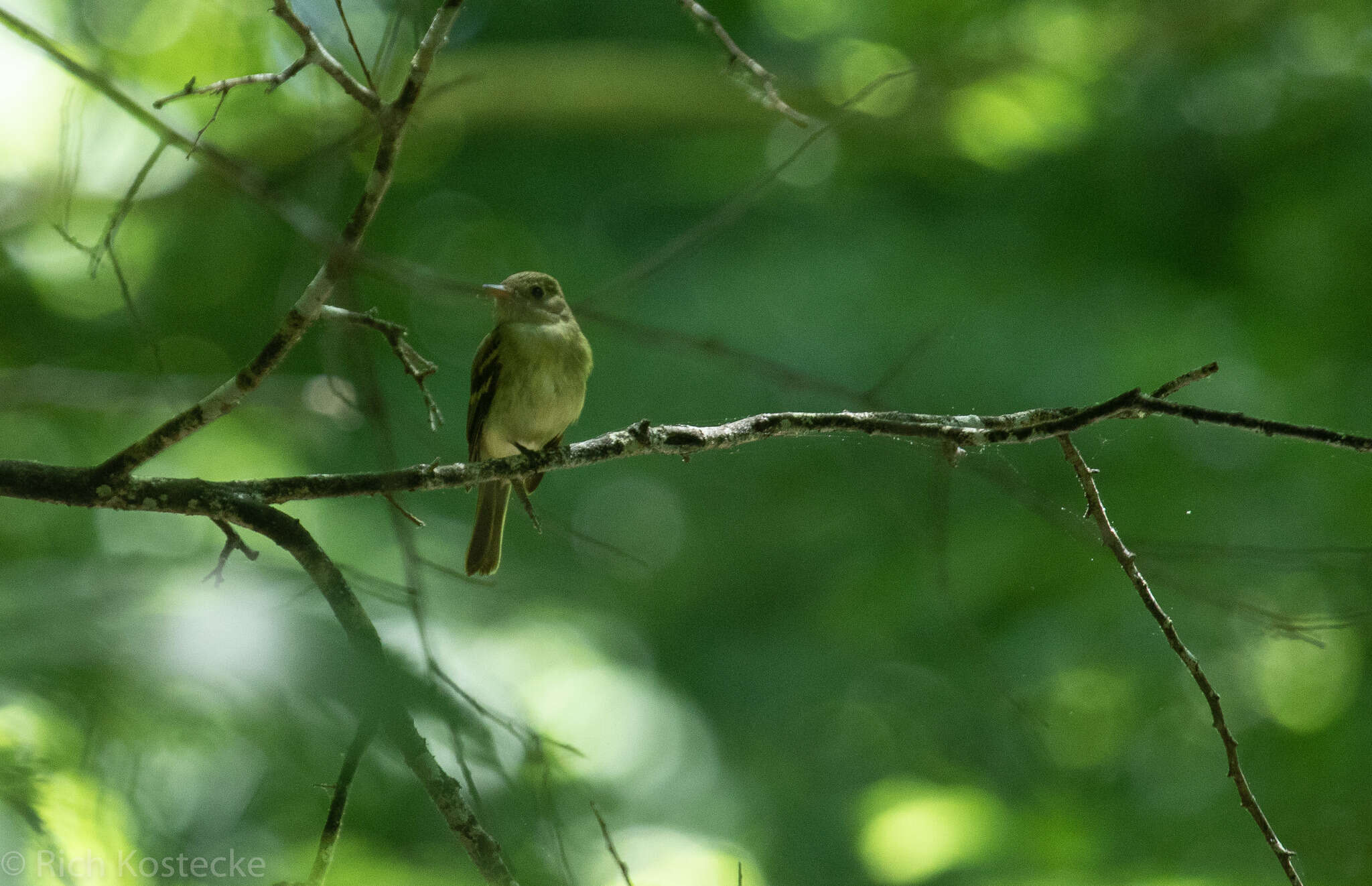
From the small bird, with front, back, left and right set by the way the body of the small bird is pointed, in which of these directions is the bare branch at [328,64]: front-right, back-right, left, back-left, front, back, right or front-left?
front-right

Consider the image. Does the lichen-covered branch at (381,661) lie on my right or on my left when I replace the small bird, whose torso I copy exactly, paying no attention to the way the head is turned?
on my right

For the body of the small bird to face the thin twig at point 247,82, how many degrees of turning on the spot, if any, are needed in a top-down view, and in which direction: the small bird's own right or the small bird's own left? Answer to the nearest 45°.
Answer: approximately 45° to the small bird's own right

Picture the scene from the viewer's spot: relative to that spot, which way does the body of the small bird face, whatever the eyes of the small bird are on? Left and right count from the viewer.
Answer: facing the viewer and to the right of the viewer

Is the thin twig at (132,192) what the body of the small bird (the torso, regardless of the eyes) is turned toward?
no

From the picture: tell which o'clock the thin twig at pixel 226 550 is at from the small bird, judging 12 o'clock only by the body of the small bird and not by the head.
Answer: The thin twig is roughly at 2 o'clock from the small bird.
